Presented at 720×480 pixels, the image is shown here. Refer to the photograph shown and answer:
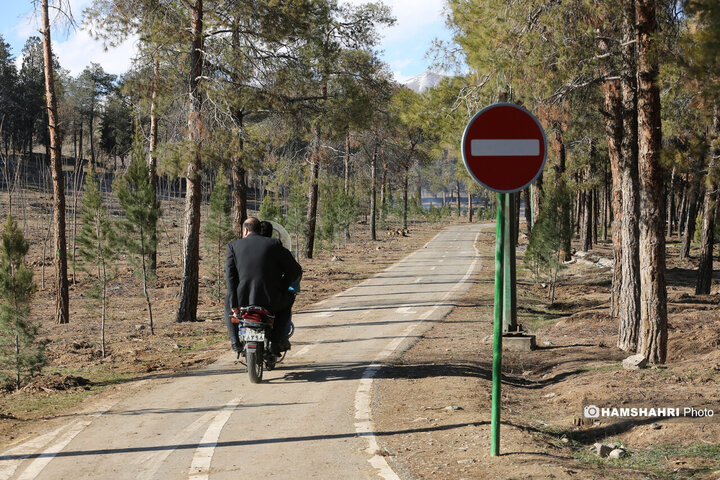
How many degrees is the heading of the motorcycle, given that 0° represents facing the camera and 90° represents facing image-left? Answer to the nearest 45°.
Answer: approximately 180°

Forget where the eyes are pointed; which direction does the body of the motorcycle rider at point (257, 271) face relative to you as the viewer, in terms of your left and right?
facing away from the viewer

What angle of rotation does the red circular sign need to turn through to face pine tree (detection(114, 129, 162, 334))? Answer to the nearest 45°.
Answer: approximately 135° to its right

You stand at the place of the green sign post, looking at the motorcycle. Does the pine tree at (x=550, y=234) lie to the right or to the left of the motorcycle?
right

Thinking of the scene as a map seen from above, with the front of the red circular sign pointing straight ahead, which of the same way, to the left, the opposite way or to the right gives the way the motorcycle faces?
the opposite way

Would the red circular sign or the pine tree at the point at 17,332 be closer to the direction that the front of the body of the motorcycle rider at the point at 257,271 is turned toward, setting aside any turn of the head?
the pine tree

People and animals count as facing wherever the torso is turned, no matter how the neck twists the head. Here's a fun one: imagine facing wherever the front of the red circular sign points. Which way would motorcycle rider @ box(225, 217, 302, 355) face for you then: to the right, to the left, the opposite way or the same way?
the opposite way

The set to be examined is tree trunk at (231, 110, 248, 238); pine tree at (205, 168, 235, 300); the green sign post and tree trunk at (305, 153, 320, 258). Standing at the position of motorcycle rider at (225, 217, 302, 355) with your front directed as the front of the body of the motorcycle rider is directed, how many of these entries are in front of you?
3

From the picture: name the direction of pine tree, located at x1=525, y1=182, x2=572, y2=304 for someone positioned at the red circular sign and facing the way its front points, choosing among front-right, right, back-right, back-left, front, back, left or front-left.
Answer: back

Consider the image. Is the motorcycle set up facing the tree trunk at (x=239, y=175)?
yes
